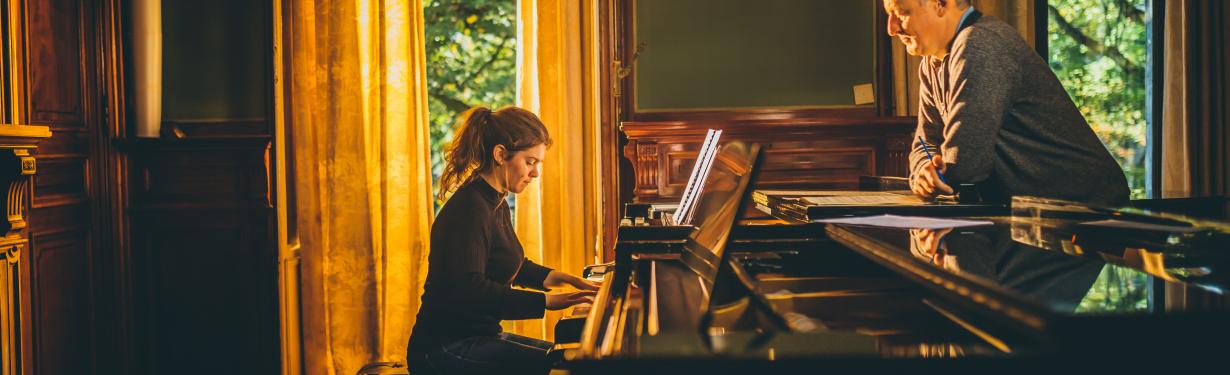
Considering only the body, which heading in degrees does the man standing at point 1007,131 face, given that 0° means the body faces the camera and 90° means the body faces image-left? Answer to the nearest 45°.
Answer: approximately 90°

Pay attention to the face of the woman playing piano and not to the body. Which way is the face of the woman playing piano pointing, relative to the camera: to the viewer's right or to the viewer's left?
to the viewer's right

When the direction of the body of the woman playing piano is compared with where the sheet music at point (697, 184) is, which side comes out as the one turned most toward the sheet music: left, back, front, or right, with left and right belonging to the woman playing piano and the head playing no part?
front

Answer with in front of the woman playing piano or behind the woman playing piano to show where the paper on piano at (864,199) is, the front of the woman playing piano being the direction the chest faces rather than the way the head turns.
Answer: in front

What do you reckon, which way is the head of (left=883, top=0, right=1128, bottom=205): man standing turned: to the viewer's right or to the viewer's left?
to the viewer's left

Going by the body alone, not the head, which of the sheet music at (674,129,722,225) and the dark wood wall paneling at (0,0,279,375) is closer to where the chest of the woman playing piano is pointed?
the sheet music

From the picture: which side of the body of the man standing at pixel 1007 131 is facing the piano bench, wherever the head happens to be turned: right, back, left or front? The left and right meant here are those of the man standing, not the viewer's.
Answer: front

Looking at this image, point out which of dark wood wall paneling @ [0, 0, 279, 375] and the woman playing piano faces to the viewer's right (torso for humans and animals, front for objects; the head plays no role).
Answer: the woman playing piano

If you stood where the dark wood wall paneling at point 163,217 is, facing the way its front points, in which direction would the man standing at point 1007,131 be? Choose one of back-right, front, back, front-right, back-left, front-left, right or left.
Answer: front-left

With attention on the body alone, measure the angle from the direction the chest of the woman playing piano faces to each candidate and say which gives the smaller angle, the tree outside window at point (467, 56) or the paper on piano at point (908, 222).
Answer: the paper on piano

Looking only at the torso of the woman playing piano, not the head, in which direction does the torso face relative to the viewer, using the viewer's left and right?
facing to the right of the viewer

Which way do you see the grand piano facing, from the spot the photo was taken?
facing to the left of the viewer
